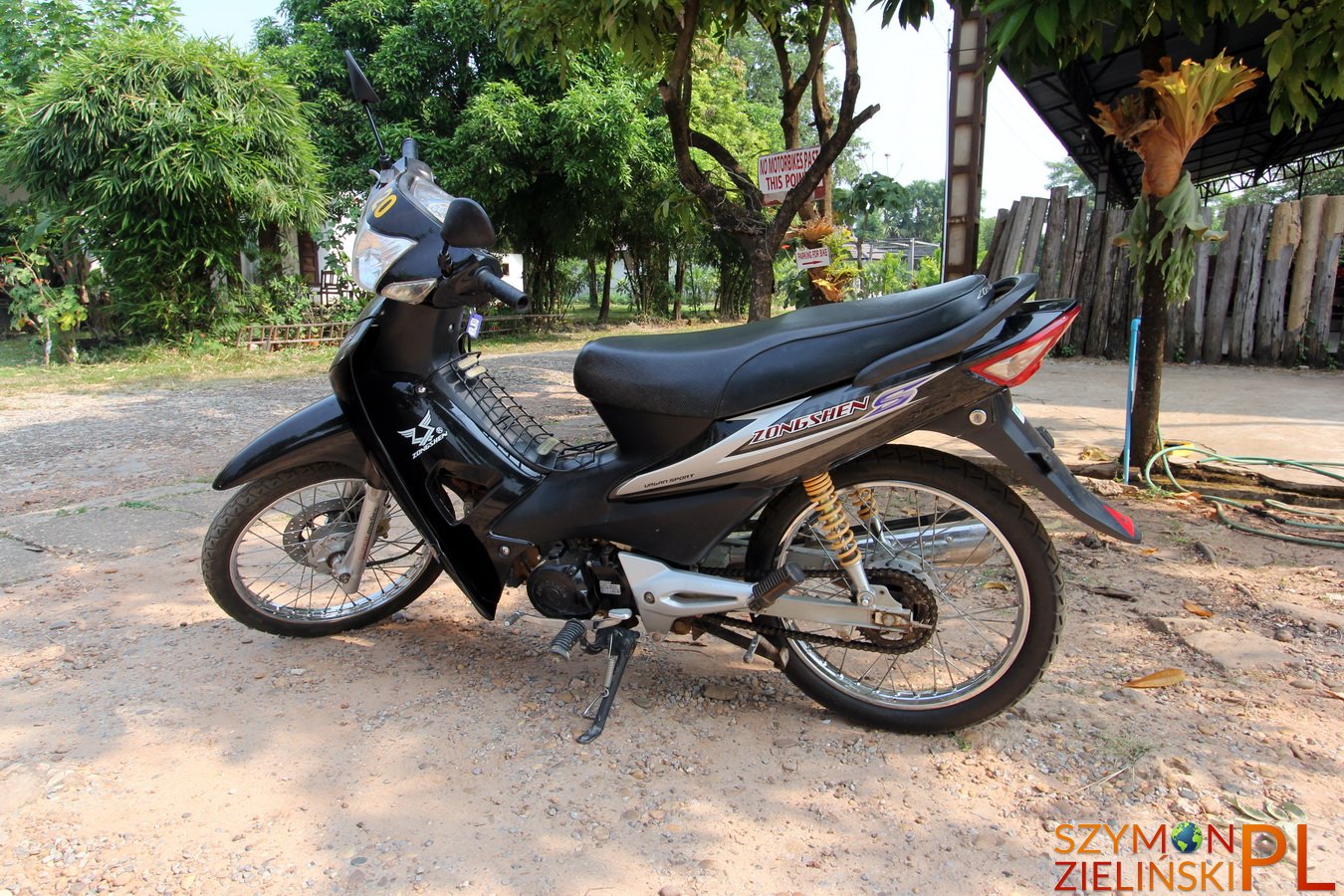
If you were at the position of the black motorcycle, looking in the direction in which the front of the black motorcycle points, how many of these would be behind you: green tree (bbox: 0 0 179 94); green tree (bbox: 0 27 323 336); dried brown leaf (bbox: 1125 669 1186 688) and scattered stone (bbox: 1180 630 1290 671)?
2

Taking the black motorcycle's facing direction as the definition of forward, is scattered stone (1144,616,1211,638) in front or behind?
behind

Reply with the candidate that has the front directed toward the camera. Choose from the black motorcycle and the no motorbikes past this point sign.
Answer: the no motorbikes past this point sign

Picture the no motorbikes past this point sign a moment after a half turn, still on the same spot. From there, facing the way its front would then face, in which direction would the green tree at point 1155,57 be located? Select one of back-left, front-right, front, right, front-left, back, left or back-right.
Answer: back-right

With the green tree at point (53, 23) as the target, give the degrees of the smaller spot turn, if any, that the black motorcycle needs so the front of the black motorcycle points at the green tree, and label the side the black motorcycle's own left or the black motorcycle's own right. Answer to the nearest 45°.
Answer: approximately 45° to the black motorcycle's own right

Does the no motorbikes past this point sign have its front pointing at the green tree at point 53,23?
no

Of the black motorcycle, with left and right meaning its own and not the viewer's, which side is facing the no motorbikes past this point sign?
right

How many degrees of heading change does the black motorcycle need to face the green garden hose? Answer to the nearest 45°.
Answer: approximately 135° to its right

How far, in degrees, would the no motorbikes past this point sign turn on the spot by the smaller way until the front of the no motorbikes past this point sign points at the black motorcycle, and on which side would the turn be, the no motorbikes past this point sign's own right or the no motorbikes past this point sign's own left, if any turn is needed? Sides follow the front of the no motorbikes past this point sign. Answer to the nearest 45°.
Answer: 0° — it already faces it

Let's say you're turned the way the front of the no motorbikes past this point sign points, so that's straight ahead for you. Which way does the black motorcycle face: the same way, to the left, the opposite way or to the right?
to the right

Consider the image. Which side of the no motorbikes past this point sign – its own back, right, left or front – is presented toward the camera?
front

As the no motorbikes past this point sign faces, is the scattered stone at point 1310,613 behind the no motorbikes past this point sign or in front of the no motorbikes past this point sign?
in front

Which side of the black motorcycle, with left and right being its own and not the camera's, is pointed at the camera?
left

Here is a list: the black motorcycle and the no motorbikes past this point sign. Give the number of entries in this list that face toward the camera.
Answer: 1

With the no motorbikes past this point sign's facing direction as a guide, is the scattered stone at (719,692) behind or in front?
in front

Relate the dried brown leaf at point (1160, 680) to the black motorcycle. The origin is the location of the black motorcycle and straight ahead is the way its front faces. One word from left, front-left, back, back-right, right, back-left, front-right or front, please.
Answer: back

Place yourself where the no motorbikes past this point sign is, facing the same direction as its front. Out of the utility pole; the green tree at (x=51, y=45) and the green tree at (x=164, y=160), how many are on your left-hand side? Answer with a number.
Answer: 1
